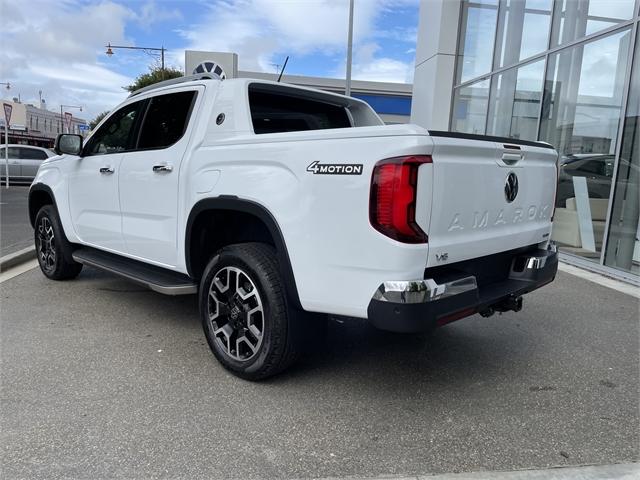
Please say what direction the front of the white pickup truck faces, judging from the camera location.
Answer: facing away from the viewer and to the left of the viewer

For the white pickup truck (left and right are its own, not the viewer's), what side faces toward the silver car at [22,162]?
front

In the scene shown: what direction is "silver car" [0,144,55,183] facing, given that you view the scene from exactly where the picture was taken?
facing to the right of the viewer

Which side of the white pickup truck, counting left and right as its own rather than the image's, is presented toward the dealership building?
right

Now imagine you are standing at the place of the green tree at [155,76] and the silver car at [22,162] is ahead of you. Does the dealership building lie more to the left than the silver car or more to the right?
left

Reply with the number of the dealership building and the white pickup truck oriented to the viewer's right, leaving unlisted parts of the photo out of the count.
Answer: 0

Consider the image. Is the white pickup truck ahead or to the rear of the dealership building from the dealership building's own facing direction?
ahead

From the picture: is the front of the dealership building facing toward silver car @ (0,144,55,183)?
no

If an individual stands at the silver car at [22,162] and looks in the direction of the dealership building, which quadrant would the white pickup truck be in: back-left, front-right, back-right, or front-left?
front-right

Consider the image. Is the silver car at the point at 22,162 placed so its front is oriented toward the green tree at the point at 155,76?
no

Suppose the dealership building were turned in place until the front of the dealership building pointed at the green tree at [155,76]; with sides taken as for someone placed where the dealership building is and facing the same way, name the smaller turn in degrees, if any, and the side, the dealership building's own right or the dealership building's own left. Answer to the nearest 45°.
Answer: approximately 90° to the dealership building's own right

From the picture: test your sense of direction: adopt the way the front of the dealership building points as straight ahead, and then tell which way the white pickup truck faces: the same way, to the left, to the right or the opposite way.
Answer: to the right
